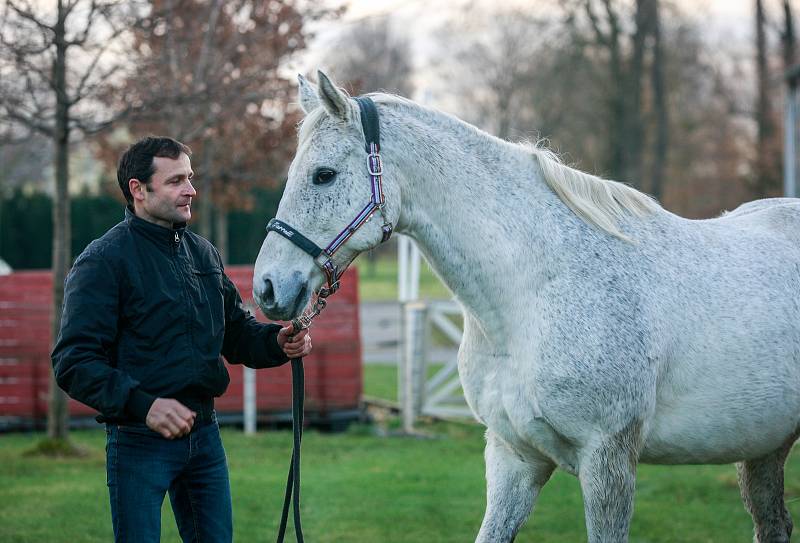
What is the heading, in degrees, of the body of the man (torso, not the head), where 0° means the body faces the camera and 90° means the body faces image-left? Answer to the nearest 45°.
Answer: approximately 315°

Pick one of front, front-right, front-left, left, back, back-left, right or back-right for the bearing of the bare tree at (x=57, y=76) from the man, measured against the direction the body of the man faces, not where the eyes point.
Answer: back-left

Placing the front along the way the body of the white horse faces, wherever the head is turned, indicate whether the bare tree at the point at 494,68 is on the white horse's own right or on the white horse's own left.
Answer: on the white horse's own right

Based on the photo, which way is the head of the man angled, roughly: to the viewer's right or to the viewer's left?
to the viewer's right

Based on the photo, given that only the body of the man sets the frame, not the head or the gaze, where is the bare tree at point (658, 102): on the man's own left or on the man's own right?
on the man's own left

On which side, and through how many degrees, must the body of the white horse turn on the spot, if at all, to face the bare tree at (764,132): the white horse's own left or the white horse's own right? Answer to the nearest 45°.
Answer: approximately 135° to the white horse's own right

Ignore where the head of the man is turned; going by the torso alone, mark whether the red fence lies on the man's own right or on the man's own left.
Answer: on the man's own left

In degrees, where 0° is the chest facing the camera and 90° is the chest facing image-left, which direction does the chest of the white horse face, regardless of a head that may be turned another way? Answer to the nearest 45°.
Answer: approximately 45°

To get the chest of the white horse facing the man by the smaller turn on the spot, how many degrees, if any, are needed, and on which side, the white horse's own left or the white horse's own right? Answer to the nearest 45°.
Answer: approximately 45° to the white horse's own right

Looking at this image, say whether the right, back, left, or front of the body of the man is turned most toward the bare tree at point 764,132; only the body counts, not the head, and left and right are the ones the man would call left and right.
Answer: left

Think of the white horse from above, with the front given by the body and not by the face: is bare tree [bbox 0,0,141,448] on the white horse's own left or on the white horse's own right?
on the white horse's own right

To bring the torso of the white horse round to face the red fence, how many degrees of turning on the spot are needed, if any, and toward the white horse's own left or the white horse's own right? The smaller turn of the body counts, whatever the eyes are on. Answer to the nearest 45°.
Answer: approximately 90° to the white horse's own right

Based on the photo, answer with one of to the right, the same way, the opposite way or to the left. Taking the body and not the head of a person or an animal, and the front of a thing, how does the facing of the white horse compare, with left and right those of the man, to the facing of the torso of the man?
to the right

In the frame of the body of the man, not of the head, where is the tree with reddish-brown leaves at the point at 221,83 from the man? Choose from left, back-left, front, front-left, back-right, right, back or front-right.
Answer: back-left

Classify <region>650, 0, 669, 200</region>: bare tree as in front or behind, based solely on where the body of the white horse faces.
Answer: behind
